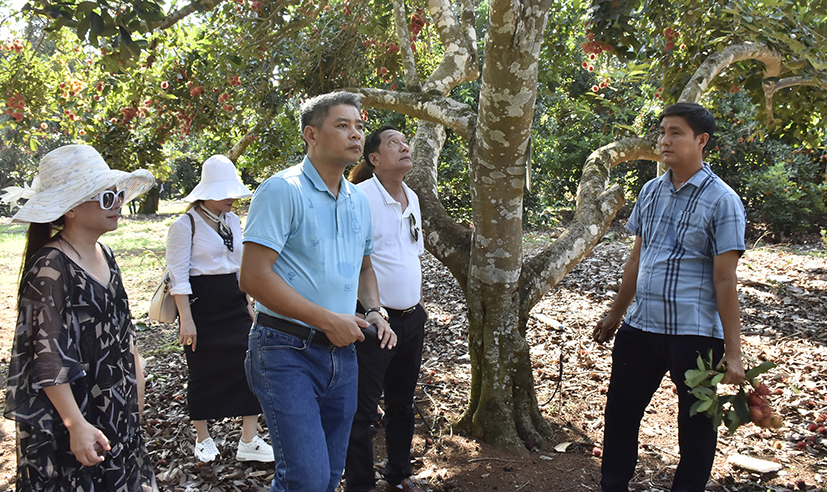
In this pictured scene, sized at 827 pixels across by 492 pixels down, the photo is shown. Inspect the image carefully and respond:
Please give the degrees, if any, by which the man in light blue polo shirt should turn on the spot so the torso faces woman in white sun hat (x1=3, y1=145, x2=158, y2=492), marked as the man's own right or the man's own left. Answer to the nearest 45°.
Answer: approximately 135° to the man's own right

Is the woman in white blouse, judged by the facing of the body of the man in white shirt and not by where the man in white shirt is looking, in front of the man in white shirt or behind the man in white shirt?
behind

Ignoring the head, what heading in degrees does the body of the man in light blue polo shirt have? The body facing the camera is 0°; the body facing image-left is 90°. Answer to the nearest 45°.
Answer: approximately 315°

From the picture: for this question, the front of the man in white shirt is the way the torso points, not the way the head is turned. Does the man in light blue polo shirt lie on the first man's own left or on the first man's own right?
on the first man's own right

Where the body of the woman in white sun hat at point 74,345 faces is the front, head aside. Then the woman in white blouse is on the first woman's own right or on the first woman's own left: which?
on the first woman's own left

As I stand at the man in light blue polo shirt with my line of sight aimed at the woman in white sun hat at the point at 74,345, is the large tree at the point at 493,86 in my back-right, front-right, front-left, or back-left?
back-right

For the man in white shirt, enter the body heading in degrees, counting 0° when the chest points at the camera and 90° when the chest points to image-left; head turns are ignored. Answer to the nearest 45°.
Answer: approximately 315°

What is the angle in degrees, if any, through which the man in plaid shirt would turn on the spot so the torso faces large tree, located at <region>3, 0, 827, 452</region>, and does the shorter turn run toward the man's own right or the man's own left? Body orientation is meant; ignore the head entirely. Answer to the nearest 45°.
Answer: approximately 90° to the man's own right
